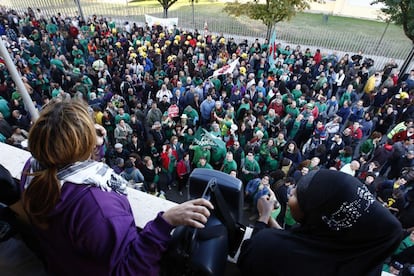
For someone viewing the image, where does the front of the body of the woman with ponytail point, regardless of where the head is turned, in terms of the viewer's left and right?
facing away from the viewer and to the right of the viewer

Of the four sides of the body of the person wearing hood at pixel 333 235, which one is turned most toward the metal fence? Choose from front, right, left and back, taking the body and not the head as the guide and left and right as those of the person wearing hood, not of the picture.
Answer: front

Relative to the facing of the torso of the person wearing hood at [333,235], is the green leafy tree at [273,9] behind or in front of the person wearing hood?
in front

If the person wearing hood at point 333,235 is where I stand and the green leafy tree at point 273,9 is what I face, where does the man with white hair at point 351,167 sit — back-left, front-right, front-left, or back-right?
front-right

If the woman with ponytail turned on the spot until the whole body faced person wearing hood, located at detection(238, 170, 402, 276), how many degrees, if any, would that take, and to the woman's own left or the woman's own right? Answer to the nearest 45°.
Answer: approximately 45° to the woman's own right

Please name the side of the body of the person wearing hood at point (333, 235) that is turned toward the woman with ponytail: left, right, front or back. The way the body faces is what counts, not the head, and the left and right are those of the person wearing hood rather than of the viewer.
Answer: left

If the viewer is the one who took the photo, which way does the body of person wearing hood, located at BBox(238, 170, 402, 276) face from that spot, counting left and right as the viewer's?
facing away from the viewer and to the left of the viewer

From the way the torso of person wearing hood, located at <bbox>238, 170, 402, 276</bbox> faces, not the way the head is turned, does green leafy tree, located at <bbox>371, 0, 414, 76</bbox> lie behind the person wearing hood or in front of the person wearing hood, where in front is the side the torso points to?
in front

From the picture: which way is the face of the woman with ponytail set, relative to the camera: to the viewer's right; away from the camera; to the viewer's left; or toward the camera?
away from the camera

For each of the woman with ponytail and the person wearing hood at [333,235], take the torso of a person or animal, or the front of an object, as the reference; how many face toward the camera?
0

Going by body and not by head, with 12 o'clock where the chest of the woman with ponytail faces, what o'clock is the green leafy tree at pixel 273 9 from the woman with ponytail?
The green leafy tree is roughly at 12 o'clock from the woman with ponytail.

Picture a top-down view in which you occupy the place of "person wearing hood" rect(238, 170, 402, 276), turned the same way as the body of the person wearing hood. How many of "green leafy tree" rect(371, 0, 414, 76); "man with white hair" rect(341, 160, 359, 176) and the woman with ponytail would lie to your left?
1

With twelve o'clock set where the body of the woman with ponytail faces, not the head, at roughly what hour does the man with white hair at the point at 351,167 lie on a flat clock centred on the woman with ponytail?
The man with white hair is roughly at 1 o'clock from the woman with ponytail.

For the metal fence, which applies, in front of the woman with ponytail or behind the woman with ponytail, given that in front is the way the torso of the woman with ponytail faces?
in front
